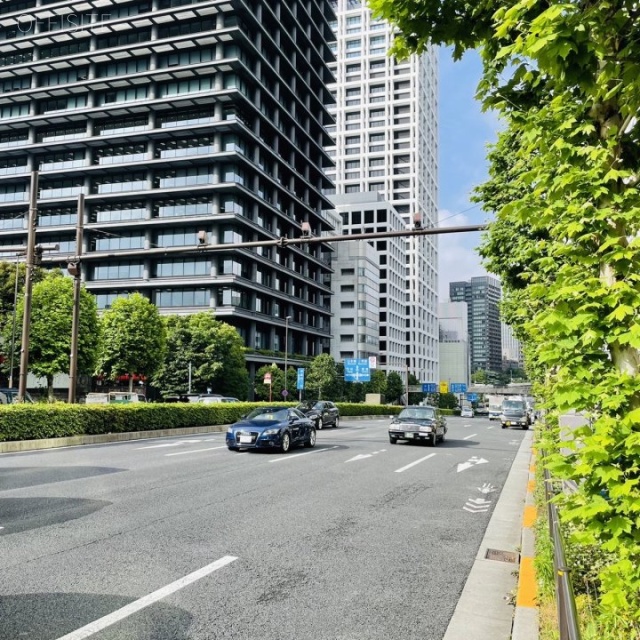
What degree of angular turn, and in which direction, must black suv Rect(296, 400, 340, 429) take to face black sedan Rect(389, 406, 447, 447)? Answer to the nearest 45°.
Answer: approximately 45° to its left

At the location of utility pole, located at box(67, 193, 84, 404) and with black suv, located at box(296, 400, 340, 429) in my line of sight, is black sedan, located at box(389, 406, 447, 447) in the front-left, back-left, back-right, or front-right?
front-right

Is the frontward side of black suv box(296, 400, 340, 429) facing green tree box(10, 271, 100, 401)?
no

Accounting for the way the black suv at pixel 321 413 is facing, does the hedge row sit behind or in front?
in front

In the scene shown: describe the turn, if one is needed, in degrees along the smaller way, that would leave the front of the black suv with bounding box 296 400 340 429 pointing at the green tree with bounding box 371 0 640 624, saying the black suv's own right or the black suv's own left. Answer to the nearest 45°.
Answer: approximately 45° to the black suv's own left

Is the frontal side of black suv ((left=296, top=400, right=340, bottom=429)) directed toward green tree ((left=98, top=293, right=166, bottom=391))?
no
